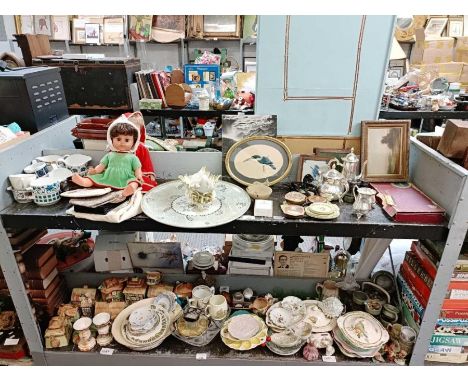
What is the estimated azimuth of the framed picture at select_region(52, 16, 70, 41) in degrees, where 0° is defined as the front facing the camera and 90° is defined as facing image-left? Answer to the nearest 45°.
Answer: approximately 0°

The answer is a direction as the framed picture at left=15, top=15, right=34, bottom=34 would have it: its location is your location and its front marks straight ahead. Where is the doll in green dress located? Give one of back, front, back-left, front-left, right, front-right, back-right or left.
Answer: front

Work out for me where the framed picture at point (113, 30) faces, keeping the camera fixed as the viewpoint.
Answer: facing the viewer

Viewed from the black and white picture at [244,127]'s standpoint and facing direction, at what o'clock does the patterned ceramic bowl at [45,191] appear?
The patterned ceramic bowl is roughly at 2 o'clock from the black and white picture.

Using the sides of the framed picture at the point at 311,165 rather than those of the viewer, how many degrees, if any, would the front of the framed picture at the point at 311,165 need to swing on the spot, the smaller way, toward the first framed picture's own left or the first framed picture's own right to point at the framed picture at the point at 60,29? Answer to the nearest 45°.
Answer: approximately 135° to the first framed picture's own right

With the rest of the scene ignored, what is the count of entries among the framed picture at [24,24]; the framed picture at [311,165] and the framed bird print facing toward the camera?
3

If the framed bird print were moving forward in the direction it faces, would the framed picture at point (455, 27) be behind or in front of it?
behind

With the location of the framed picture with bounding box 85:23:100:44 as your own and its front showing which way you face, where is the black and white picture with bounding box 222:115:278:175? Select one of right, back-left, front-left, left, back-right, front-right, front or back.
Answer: front

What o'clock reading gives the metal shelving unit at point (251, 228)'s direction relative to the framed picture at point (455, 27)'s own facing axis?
The metal shelving unit is roughly at 12 o'clock from the framed picture.

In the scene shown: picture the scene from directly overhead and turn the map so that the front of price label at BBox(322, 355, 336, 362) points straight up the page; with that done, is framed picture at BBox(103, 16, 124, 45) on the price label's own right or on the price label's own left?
on the price label's own right

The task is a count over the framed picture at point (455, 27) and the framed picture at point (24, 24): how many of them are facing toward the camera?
2

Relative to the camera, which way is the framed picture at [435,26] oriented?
toward the camera

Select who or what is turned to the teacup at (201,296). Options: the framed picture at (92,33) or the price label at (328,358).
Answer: the framed picture
